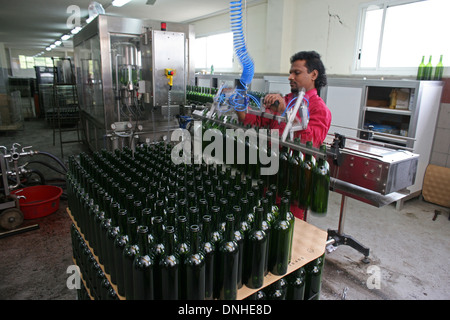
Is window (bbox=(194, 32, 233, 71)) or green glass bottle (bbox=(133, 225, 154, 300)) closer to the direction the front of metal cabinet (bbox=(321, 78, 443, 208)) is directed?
the green glass bottle

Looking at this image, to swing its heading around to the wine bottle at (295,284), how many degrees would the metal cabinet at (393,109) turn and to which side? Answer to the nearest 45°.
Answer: approximately 45° to its left

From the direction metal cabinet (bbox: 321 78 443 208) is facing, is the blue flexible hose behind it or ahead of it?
ahead

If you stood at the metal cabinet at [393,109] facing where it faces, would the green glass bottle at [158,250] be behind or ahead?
ahead

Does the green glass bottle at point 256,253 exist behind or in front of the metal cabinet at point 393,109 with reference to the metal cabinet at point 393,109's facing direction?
in front

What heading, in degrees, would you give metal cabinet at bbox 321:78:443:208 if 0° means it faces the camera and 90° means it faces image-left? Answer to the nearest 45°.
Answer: approximately 45°

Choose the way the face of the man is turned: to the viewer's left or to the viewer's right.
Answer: to the viewer's left

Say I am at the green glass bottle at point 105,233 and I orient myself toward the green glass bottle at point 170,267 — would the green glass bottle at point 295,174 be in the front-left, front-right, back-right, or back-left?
front-left

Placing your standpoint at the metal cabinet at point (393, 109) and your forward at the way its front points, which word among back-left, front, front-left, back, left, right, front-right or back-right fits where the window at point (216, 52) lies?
right

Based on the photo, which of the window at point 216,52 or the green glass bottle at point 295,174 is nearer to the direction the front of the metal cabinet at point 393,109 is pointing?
the green glass bottle

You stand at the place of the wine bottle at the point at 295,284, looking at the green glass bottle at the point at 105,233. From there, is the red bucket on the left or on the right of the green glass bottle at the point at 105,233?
right

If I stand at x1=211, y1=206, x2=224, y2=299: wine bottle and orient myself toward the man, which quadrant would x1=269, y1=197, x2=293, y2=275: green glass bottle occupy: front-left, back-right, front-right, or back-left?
front-right
